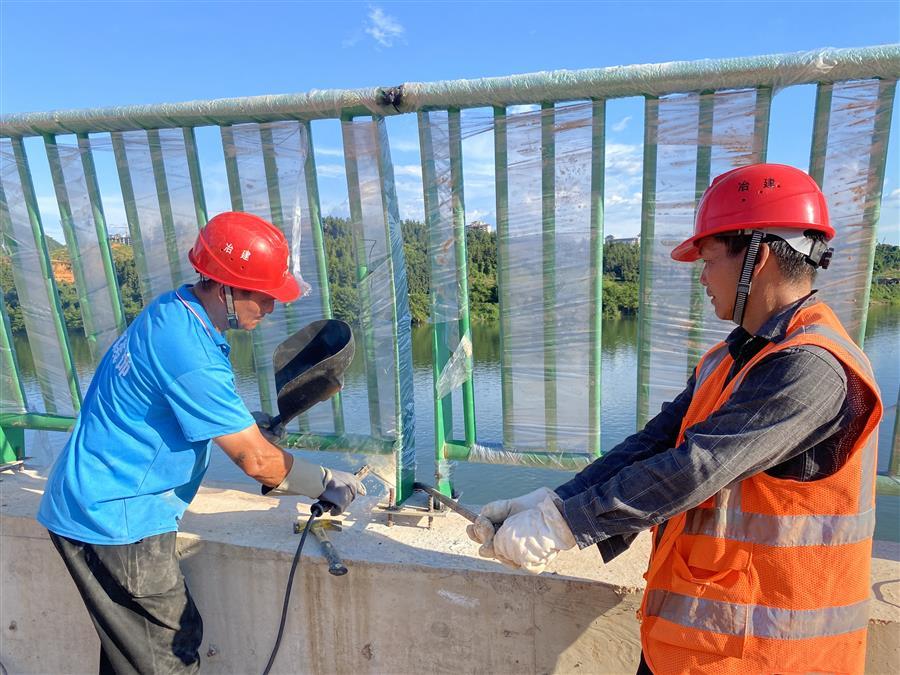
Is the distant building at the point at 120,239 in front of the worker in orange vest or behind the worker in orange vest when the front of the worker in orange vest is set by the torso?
in front

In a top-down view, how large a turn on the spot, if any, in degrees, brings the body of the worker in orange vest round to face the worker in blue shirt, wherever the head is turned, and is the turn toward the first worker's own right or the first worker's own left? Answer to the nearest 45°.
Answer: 0° — they already face them

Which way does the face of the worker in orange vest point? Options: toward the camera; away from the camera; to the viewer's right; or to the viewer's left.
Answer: to the viewer's left

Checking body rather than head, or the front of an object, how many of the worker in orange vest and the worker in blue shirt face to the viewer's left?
1

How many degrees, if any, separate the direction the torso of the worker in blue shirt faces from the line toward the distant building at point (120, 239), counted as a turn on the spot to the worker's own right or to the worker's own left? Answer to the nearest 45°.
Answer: approximately 90° to the worker's own left

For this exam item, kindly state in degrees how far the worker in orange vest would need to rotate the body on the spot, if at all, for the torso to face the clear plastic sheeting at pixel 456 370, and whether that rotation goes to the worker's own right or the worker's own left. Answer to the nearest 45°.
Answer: approximately 45° to the worker's own right

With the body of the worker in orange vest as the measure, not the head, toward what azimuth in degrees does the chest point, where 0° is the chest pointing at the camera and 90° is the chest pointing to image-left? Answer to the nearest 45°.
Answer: approximately 90°

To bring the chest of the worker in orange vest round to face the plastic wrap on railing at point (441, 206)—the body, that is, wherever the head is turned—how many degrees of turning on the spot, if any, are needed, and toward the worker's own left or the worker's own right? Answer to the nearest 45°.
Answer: approximately 45° to the worker's own right

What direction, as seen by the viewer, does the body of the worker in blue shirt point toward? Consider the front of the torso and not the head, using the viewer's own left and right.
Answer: facing to the right of the viewer

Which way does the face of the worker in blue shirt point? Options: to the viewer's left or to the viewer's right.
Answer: to the viewer's right
